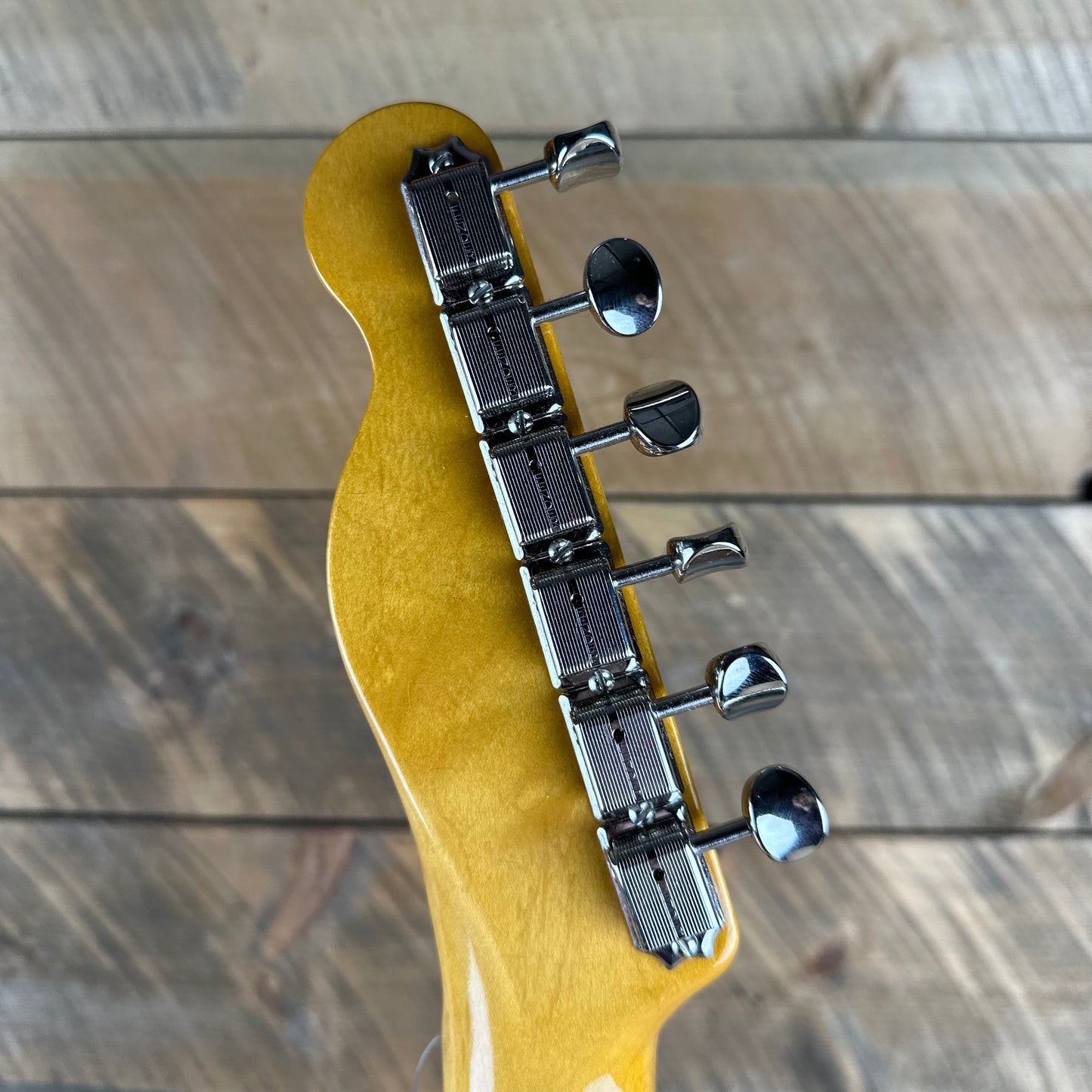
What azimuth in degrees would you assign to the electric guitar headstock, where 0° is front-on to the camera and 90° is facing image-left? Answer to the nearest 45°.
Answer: approximately 180°
